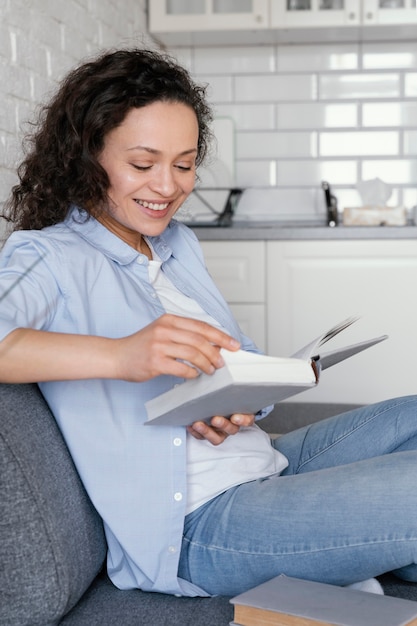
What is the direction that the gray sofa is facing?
to the viewer's right

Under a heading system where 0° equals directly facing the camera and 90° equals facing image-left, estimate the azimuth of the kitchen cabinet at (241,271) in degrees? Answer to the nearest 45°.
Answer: approximately 0°

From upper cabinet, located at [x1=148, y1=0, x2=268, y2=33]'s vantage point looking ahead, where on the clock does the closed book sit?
The closed book is roughly at 12 o'clock from the upper cabinet.

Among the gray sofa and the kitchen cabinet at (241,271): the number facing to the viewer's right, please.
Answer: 1

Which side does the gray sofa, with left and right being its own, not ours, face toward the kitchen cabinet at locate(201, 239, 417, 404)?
left
